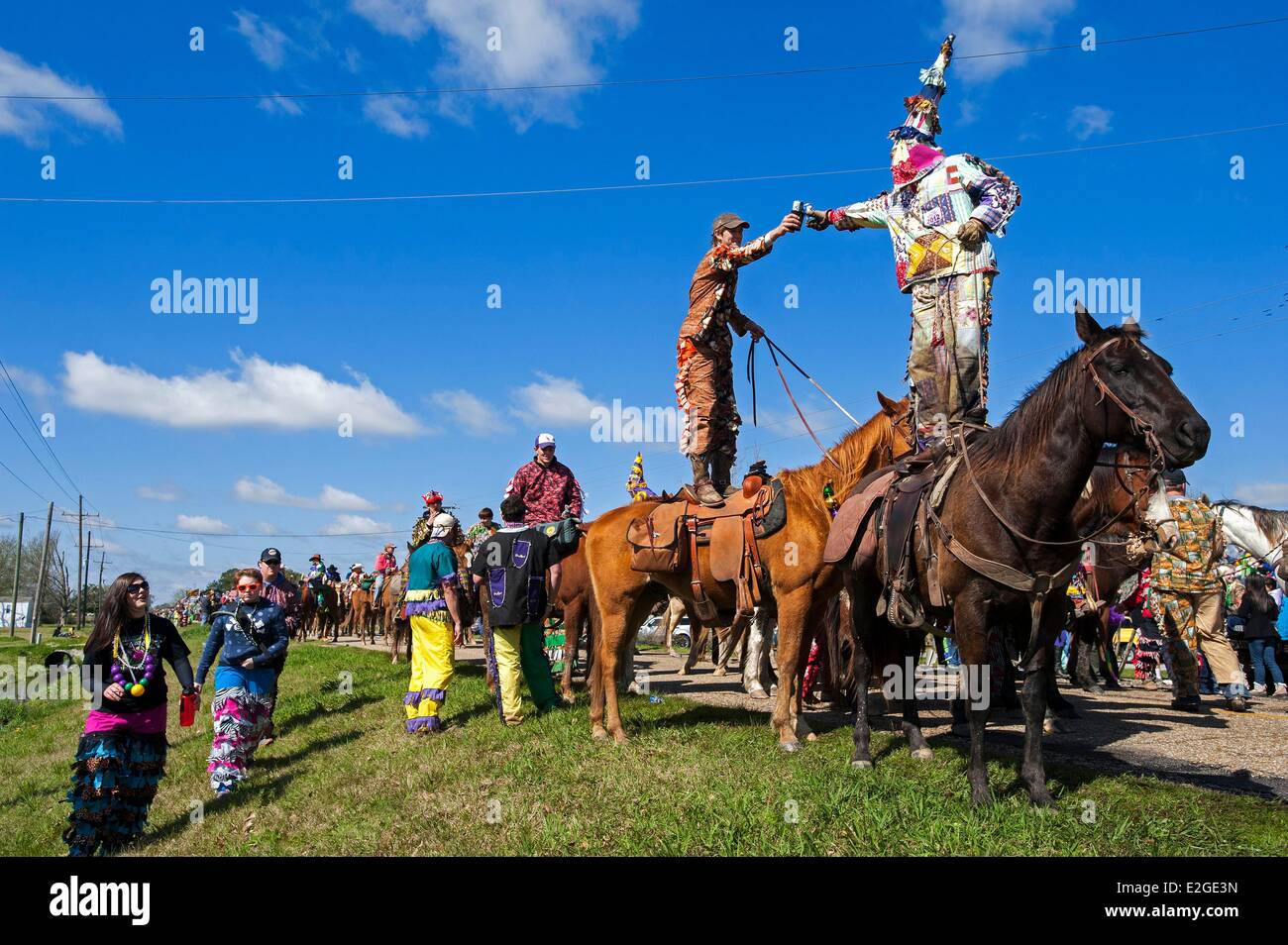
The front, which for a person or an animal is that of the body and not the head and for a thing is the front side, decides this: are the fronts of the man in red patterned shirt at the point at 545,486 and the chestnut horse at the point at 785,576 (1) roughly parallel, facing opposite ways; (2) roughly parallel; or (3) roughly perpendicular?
roughly perpendicular

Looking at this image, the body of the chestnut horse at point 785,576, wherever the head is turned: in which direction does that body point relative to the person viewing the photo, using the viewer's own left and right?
facing to the right of the viewer

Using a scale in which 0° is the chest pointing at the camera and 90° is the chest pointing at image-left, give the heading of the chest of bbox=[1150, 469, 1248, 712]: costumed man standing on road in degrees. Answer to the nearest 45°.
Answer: approximately 180°

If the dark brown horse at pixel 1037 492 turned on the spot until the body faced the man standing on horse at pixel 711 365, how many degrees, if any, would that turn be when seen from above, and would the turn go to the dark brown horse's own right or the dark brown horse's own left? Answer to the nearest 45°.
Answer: approximately 180°

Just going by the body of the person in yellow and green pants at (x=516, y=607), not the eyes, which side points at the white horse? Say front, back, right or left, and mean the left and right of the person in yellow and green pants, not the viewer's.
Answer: right

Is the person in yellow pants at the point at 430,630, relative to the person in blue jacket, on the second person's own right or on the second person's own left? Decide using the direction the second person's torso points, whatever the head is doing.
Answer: on the second person's own left

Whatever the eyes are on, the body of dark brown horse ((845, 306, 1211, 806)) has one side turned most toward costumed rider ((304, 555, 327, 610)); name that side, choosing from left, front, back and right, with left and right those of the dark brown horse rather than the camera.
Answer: back

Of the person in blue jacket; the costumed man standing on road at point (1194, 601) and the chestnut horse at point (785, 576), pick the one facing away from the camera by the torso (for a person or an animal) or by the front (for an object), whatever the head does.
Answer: the costumed man standing on road
